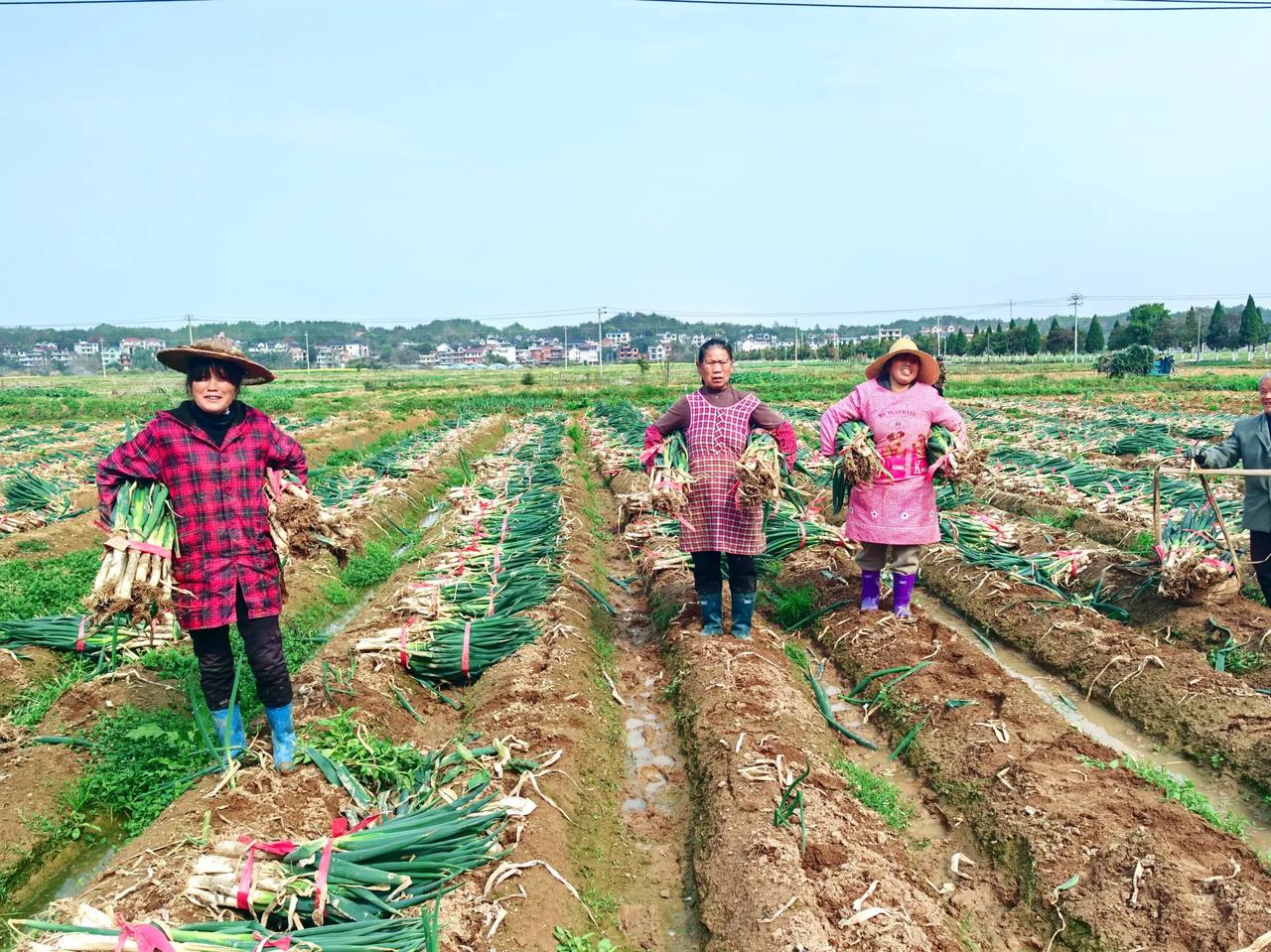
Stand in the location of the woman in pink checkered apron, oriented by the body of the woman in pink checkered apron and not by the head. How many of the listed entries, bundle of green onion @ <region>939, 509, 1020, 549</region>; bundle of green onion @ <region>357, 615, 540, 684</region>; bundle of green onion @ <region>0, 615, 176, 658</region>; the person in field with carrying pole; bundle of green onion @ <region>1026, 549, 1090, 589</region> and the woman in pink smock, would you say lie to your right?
2

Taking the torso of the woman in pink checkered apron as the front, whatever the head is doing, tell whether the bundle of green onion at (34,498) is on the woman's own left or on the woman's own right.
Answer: on the woman's own right

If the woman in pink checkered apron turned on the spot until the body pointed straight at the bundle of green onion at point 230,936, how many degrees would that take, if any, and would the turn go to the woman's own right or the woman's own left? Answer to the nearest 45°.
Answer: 0° — they already face it

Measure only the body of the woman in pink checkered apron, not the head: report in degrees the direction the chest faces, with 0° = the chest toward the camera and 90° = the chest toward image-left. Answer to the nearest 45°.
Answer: approximately 0°

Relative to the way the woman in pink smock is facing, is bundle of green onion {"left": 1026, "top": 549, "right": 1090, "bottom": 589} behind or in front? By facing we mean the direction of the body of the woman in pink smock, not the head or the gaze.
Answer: behind

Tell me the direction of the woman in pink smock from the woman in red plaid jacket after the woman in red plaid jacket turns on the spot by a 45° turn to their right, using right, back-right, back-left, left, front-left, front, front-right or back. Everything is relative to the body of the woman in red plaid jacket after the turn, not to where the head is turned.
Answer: back-left
